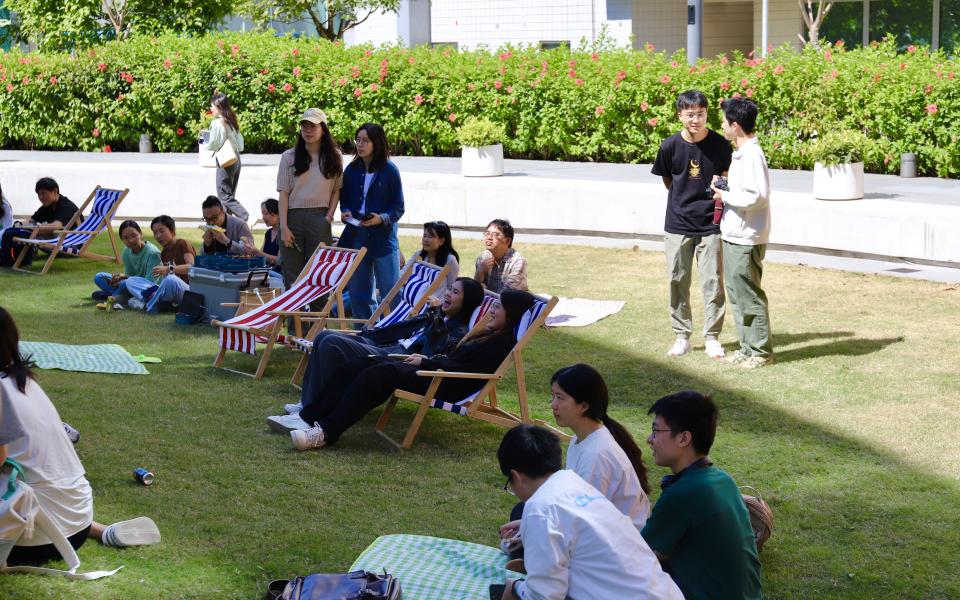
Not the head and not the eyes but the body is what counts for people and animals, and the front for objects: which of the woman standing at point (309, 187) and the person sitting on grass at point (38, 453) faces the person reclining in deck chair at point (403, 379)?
the woman standing

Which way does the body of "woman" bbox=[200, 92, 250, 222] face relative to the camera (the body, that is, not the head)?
to the viewer's left

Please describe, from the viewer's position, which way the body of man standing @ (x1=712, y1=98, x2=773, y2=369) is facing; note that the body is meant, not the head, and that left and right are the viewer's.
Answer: facing to the left of the viewer

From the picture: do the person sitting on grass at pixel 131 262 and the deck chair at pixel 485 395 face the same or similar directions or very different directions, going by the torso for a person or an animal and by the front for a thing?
same or similar directions

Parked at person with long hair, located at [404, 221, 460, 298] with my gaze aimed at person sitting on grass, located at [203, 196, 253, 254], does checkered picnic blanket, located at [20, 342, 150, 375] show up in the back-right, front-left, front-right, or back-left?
front-left

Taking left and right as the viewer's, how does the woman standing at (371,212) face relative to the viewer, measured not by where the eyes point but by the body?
facing the viewer and to the left of the viewer

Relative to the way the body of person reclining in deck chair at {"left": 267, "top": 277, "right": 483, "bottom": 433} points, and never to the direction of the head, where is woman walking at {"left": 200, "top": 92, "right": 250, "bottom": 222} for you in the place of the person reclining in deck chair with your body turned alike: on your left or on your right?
on your right

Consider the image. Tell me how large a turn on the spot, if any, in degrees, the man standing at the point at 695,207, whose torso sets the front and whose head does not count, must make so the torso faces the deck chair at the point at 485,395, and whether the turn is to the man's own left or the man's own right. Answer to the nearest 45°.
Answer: approximately 45° to the man's own right

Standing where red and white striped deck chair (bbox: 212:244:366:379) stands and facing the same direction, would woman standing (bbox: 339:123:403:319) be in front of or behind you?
behind

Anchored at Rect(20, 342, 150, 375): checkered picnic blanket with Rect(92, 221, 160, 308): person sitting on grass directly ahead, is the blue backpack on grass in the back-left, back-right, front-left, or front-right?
back-right

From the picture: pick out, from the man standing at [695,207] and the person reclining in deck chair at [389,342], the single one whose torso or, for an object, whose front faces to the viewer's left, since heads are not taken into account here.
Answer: the person reclining in deck chair

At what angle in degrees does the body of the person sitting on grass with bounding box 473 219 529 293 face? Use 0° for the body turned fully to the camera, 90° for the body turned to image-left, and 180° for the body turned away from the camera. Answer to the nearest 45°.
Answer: approximately 45°

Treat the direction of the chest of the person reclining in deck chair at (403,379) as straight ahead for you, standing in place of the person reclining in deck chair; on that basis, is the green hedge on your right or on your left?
on your right
